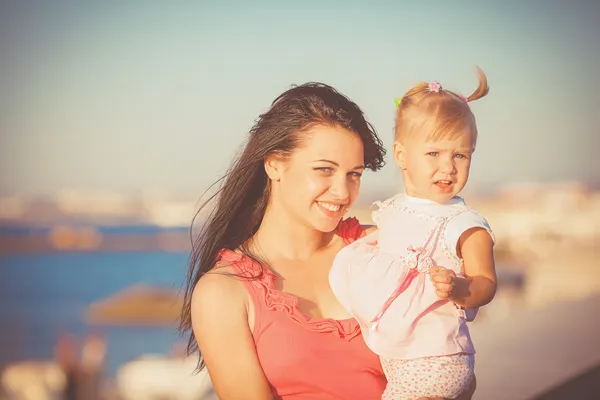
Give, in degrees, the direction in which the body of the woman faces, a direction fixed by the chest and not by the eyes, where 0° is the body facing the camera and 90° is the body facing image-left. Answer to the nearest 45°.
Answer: approximately 315°
